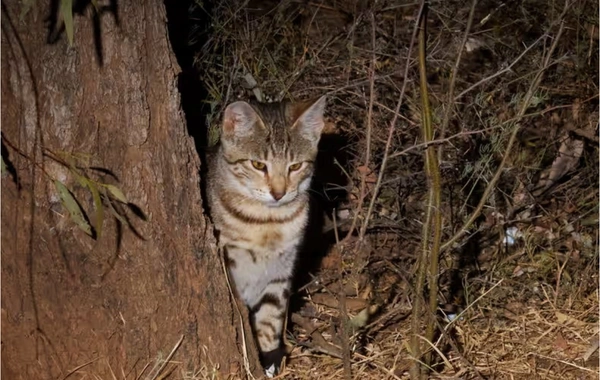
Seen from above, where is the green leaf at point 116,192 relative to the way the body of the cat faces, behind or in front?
in front

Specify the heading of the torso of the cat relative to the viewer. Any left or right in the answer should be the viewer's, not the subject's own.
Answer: facing the viewer

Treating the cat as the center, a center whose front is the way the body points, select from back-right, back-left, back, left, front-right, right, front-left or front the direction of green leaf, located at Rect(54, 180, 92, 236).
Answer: front-right

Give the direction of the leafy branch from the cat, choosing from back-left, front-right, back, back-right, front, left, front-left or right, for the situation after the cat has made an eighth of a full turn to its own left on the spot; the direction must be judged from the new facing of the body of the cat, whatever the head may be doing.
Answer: right

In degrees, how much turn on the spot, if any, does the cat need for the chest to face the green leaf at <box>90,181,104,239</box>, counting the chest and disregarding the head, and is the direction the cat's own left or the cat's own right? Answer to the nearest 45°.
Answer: approximately 45° to the cat's own right
